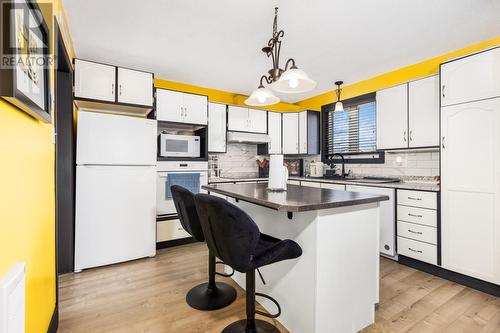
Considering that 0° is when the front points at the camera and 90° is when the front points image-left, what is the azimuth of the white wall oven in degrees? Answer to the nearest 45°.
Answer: approximately 0°

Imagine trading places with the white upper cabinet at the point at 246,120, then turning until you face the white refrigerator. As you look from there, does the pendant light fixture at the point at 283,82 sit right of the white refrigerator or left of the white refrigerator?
left

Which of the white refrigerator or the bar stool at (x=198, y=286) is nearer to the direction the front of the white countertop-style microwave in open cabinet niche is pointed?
the bar stool

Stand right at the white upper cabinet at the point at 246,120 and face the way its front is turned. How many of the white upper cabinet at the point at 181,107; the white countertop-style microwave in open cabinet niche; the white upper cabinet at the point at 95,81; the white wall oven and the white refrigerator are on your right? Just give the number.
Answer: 5

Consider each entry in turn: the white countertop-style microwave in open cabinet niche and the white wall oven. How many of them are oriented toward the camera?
2

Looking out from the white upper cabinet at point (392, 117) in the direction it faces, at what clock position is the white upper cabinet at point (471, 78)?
the white upper cabinet at point (471, 78) is roughly at 9 o'clock from the white upper cabinet at point (392, 117).

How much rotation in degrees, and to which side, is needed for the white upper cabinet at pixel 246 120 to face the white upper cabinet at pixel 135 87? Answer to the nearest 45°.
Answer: approximately 90° to its right

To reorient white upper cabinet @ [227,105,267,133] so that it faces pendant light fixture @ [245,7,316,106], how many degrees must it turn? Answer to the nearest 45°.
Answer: approximately 45° to its right

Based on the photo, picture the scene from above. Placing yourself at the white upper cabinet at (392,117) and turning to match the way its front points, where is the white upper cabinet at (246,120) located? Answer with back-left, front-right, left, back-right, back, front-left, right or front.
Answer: front-right

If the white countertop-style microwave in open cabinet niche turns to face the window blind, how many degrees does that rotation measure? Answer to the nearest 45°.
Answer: approximately 90° to its left

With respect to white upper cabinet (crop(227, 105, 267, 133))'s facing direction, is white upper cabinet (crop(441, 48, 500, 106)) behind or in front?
in front

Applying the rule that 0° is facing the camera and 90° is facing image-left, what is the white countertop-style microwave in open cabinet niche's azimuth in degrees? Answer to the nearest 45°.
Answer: approximately 0°

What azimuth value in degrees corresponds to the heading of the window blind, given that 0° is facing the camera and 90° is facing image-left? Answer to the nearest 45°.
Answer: approximately 45°
